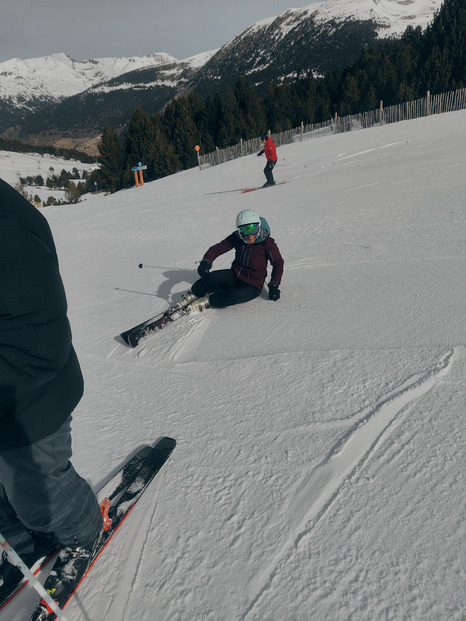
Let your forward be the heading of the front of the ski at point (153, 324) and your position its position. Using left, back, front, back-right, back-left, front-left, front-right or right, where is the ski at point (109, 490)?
front-left

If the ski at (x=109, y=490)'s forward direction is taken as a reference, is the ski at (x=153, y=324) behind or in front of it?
in front

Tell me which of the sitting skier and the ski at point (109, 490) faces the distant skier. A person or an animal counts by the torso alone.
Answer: the ski

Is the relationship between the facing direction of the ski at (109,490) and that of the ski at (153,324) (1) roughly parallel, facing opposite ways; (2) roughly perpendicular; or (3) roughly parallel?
roughly parallel, facing opposite ways

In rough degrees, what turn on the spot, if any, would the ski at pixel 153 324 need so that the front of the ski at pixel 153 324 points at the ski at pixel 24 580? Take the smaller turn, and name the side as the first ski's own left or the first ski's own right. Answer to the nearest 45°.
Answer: approximately 45° to the first ski's own left

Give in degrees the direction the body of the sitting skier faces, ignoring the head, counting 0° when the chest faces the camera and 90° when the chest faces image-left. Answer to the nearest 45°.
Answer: approximately 45°

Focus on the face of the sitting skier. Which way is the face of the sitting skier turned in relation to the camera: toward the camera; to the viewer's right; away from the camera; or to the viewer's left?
toward the camera

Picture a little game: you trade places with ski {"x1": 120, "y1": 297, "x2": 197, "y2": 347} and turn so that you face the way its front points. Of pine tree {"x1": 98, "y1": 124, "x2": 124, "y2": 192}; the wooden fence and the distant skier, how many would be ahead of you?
0

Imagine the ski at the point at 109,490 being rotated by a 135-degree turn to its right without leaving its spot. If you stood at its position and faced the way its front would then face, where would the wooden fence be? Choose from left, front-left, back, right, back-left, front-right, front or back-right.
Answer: back-left

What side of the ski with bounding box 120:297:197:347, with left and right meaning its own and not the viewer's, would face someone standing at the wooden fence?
back

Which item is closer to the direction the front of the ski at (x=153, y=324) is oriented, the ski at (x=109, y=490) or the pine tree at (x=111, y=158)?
the ski

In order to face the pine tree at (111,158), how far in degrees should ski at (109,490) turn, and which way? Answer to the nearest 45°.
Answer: approximately 45° to its left

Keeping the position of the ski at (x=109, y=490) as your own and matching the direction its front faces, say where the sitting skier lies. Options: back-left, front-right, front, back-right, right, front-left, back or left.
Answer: front
